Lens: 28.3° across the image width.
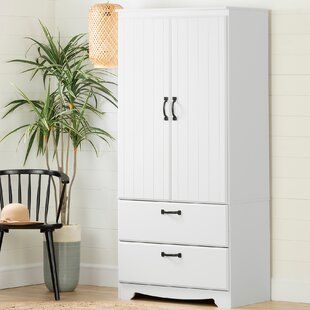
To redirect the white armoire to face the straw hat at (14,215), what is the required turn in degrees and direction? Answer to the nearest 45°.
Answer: approximately 45° to its right

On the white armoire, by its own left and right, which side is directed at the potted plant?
right

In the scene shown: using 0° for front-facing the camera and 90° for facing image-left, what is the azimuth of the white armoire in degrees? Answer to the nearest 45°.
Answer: approximately 45°

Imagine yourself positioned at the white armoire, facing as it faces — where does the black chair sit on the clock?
The black chair is roughly at 2 o'clock from the white armoire.
